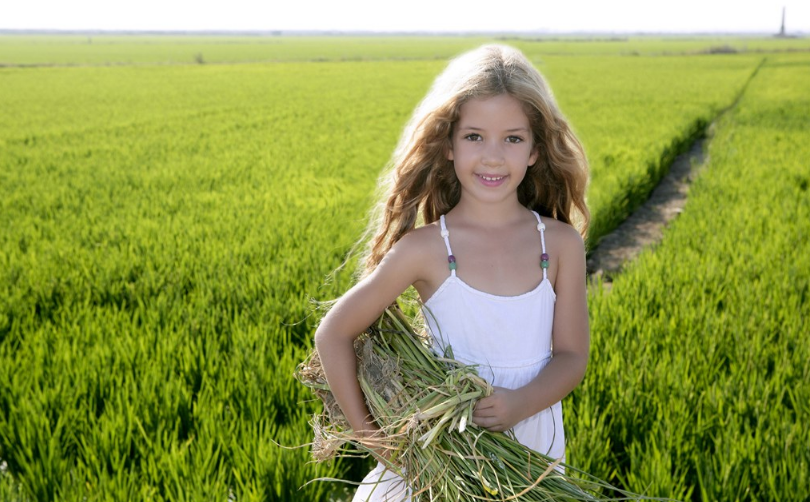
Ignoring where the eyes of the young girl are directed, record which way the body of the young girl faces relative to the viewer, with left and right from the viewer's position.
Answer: facing the viewer

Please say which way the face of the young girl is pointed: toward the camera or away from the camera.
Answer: toward the camera
